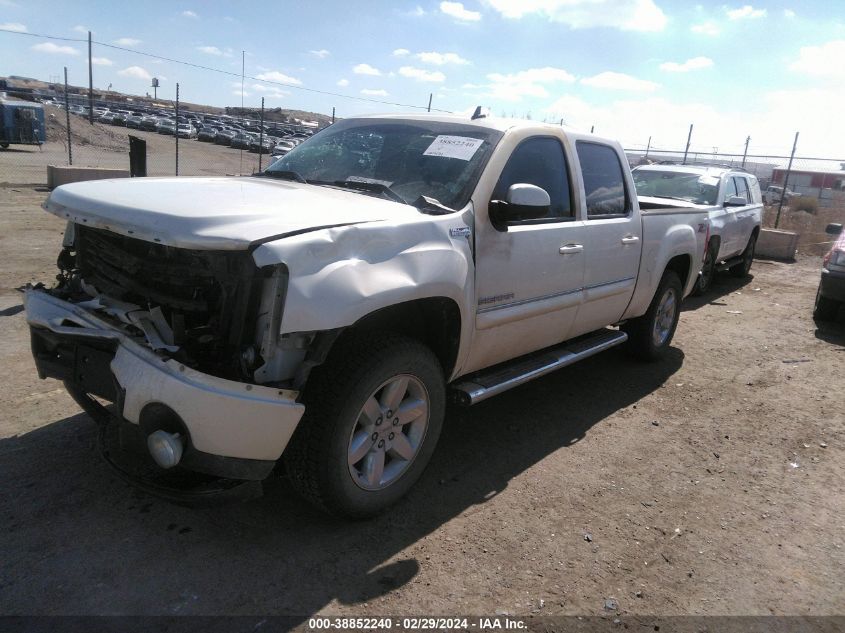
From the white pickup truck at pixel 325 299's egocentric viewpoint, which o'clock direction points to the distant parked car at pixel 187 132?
The distant parked car is roughly at 4 o'clock from the white pickup truck.

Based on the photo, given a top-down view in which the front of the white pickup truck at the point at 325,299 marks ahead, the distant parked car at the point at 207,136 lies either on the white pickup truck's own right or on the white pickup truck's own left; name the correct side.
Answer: on the white pickup truck's own right

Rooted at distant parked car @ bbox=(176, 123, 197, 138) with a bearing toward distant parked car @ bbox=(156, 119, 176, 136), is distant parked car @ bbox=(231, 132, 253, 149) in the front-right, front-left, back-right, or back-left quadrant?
back-left

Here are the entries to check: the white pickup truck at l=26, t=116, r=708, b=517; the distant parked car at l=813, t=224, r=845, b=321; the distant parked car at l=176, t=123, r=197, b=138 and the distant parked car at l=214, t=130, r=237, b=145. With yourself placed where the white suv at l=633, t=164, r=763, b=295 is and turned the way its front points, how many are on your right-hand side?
2

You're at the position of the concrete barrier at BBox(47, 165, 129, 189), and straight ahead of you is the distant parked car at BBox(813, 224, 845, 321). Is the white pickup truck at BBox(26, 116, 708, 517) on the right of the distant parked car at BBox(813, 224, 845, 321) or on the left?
right

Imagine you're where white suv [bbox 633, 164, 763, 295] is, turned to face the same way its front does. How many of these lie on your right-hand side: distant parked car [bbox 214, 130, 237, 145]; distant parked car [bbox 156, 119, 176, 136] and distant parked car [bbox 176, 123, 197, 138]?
3

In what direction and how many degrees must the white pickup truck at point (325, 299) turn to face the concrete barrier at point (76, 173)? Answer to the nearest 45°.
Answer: approximately 90° to its right

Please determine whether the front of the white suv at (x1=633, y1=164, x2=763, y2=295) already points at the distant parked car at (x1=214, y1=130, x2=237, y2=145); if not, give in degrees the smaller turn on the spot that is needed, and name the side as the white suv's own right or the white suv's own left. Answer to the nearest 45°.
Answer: approximately 90° to the white suv's own right

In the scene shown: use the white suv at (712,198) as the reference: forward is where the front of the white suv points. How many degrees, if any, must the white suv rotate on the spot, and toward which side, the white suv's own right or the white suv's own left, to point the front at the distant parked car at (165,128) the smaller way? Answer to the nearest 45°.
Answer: approximately 90° to the white suv's own right

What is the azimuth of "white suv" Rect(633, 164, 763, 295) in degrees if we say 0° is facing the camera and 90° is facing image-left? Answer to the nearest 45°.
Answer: approximately 45°

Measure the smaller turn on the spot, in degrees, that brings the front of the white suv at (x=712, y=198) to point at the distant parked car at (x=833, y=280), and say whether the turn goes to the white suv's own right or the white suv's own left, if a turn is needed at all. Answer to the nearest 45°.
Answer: approximately 90° to the white suv's own left

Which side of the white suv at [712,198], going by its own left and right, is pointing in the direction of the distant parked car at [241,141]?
right

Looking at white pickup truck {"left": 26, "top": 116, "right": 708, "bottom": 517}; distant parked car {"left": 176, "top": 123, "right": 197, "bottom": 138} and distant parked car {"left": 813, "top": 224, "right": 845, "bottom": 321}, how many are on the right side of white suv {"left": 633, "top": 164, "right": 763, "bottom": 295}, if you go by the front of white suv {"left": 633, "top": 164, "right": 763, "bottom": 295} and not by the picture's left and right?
1

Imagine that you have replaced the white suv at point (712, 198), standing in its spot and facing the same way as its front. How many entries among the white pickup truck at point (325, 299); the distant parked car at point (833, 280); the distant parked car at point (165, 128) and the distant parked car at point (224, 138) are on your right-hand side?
2

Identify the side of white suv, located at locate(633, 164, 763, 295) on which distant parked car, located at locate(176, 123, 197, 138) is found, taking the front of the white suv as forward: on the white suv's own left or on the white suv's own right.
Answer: on the white suv's own right
